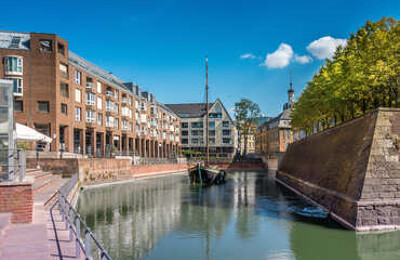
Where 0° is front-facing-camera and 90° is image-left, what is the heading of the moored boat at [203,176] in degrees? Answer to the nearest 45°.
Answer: approximately 45°

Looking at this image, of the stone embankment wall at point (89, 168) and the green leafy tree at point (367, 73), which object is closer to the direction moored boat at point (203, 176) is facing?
the stone embankment wall

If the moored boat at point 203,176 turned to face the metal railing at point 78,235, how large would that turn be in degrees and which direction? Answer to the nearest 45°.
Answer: approximately 45° to its left

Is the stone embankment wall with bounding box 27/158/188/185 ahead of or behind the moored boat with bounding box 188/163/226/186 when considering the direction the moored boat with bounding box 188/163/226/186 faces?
ahead

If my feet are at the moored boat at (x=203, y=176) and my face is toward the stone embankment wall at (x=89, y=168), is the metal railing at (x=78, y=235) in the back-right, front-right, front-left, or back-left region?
front-left

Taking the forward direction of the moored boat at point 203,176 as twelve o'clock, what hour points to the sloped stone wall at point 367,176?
The sloped stone wall is roughly at 10 o'clock from the moored boat.
